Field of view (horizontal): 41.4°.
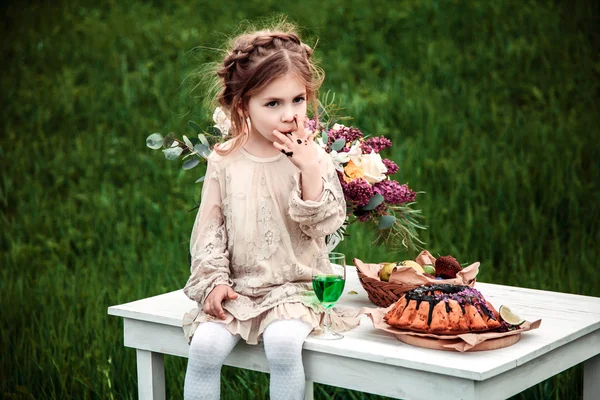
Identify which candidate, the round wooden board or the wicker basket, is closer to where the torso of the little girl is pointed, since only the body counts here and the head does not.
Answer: the round wooden board

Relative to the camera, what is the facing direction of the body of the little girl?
toward the camera

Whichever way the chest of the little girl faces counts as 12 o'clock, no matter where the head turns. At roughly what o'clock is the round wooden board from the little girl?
The round wooden board is roughly at 10 o'clock from the little girl.

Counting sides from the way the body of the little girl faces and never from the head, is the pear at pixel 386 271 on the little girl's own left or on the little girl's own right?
on the little girl's own left

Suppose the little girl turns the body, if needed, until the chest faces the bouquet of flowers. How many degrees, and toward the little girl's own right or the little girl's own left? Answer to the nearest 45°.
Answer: approximately 135° to the little girl's own left

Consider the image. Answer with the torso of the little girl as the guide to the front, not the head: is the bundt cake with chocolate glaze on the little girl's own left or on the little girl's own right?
on the little girl's own left

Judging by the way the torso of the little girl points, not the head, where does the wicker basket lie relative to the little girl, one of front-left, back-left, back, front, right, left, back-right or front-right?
left

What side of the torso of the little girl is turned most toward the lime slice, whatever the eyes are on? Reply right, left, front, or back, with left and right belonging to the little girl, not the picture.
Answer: left
